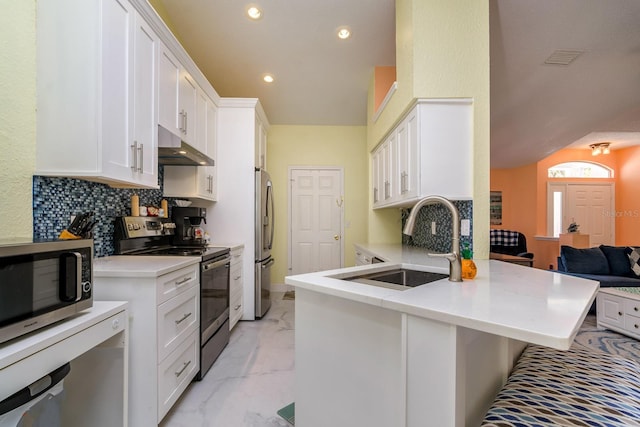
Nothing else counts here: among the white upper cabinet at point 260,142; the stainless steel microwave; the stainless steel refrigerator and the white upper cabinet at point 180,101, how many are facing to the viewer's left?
0

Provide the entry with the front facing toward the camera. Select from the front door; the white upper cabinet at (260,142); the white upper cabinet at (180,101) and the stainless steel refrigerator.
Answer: the front door

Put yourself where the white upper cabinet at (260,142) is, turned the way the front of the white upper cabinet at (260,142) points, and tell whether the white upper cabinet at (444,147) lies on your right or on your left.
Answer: on your right

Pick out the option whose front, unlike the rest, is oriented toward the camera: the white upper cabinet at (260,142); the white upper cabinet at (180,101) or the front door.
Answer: the front door

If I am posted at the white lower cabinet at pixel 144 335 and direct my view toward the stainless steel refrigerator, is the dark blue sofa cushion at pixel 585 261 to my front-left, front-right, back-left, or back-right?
front-right

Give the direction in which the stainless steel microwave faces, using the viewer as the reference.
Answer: facing the viewer and to the right of the viewer

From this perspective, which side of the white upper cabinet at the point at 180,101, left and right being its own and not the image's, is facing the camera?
right

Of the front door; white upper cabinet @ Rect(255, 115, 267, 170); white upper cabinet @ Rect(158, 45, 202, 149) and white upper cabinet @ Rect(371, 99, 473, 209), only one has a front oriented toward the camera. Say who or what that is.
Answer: the front door

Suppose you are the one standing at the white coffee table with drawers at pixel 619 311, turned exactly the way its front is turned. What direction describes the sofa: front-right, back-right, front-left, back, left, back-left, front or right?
back-right

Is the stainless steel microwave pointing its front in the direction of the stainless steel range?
no

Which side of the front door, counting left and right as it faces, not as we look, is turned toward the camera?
front

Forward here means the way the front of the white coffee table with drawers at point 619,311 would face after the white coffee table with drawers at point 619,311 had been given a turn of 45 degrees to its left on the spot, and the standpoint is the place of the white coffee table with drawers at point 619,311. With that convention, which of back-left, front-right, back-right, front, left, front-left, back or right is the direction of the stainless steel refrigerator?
front-right

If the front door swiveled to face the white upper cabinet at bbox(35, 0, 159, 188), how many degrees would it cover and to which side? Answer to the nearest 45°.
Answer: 0° — it already faces it

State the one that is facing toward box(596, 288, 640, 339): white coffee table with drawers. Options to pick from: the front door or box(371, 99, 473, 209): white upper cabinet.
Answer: the front door

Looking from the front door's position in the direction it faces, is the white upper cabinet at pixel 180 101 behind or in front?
in front

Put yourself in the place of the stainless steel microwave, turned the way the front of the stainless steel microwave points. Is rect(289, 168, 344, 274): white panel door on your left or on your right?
on your left

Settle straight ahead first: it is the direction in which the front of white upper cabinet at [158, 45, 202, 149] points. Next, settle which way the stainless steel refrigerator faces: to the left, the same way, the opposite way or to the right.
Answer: the same way

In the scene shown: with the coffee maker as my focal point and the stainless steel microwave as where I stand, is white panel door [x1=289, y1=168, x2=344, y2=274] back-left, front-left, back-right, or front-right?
front-right

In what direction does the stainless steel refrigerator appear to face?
to the viewer's right

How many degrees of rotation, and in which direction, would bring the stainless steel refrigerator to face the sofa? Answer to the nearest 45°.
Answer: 0° — it already faces it

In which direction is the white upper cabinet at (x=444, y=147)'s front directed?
to the viewer's left
